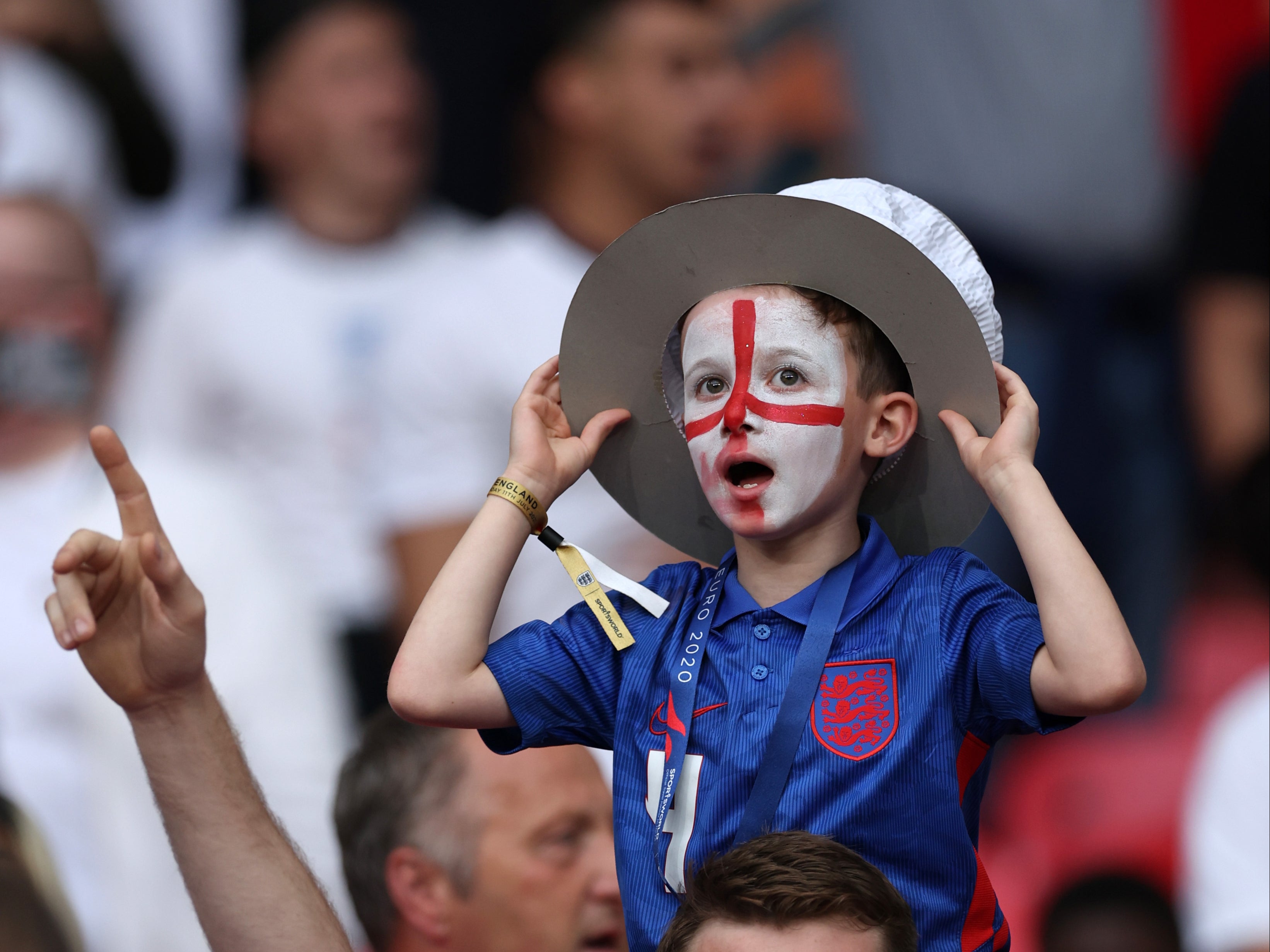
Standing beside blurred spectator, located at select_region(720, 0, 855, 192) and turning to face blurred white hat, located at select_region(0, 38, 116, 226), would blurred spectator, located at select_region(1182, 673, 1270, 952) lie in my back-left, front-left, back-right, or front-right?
back-left

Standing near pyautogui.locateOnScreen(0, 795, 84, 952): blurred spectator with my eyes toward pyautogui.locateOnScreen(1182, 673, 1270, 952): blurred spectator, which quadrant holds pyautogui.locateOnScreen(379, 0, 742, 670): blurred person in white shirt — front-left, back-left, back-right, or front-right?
front-left

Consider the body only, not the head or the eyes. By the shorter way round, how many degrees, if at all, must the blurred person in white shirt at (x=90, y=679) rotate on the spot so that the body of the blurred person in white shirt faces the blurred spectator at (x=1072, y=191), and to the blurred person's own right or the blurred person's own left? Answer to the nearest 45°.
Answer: approximately 90° to the blurred person's own left

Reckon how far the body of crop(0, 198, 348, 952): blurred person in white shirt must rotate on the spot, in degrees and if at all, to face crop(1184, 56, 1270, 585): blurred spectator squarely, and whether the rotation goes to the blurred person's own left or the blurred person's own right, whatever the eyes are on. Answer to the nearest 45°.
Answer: approximately 90° to the blurred person's own left

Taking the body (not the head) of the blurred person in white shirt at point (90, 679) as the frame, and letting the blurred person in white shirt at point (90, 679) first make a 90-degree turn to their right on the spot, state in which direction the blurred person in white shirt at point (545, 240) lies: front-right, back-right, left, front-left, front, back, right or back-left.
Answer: back

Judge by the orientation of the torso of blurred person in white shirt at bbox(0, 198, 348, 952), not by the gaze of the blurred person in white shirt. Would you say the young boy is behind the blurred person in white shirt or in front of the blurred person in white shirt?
in front

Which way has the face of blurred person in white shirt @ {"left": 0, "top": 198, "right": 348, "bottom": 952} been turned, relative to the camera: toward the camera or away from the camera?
toward the camera

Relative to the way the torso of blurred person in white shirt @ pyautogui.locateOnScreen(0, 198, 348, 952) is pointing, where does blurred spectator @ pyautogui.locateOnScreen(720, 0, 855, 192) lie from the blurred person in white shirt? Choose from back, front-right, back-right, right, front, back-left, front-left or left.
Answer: left

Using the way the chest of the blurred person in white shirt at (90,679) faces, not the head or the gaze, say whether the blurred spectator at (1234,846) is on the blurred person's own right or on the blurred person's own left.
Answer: on the blurred person's own left

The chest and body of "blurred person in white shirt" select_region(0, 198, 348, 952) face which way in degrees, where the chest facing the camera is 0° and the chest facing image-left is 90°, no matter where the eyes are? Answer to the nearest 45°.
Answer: approximately 0°
